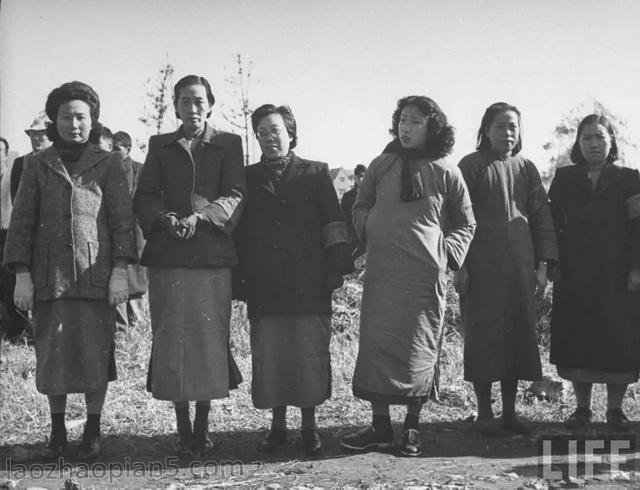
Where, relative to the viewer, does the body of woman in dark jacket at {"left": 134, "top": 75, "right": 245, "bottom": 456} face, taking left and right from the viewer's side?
facing the viewer

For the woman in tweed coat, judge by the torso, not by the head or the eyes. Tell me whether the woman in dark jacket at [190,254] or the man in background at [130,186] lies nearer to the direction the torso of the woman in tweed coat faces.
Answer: the woman in dark jacket

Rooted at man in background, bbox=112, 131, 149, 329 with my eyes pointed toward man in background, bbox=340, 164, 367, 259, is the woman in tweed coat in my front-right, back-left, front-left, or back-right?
back-right

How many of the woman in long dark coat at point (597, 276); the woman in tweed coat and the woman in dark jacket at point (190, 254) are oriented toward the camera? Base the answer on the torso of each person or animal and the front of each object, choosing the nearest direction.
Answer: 3

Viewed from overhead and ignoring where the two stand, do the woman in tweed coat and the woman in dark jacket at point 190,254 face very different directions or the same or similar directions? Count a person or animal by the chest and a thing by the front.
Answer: same or similar directions

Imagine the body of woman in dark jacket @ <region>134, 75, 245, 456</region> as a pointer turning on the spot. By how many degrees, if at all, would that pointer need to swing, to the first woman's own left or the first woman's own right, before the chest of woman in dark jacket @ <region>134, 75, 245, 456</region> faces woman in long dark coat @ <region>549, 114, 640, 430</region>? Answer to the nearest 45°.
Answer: approximately 90° to the first woman's own left

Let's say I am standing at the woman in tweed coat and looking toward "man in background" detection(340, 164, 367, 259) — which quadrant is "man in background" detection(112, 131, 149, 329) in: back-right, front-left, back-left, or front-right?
front-left

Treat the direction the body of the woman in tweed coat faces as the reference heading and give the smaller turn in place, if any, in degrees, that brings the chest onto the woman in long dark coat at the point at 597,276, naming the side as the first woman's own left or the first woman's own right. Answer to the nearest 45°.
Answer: approximately 90° to the first woman's own left

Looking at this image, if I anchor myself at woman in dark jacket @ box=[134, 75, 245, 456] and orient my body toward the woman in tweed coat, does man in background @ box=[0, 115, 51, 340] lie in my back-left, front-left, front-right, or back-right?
front-right

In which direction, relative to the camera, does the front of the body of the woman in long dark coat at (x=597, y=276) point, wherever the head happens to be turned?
toward the camera
